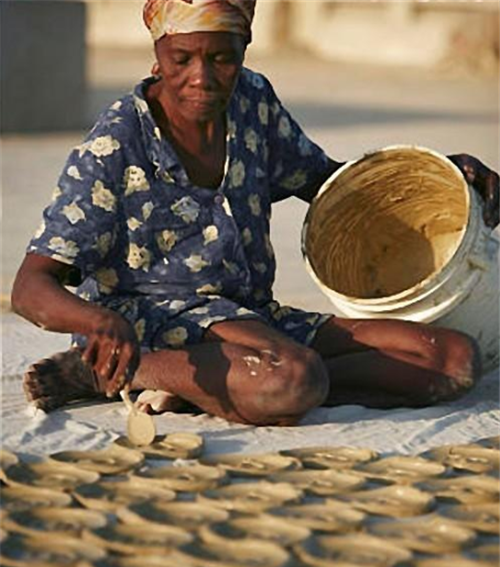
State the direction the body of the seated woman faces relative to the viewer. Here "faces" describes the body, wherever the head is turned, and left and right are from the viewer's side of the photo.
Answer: facing the viewer and to the right of the viewer
